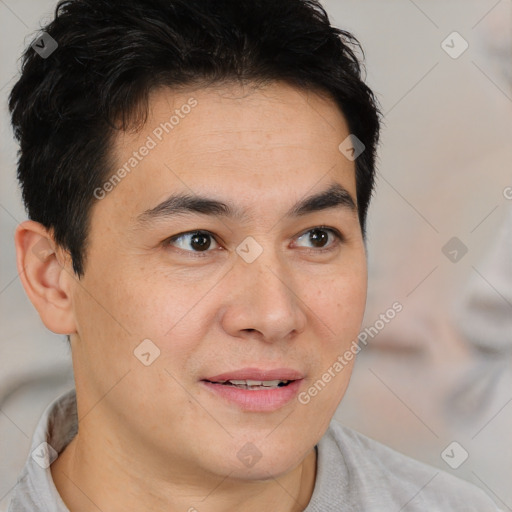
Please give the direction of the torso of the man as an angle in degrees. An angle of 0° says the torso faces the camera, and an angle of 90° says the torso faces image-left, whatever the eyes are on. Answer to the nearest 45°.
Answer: approximately 315°

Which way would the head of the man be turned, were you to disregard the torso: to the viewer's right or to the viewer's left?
to the viewer's right
